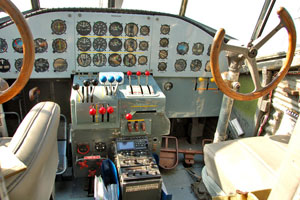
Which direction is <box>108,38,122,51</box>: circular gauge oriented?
toward the camera

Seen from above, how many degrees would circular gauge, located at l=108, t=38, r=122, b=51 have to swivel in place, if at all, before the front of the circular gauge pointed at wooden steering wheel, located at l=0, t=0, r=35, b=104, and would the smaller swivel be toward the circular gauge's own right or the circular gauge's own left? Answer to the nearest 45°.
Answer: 0° — it already faces it

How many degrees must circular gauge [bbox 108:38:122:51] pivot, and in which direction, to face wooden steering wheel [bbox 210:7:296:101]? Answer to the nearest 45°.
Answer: approximately 45° to its left
